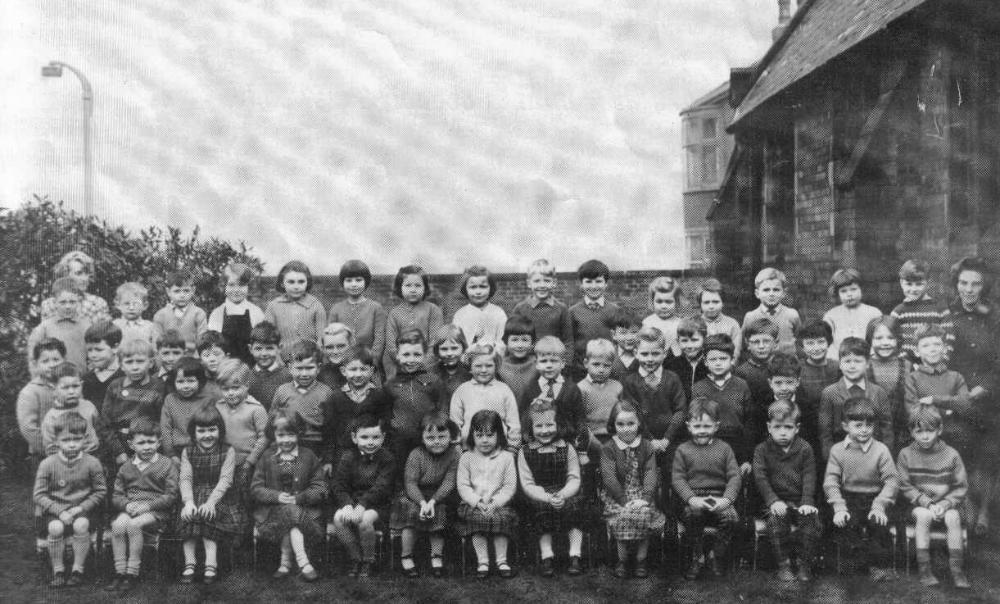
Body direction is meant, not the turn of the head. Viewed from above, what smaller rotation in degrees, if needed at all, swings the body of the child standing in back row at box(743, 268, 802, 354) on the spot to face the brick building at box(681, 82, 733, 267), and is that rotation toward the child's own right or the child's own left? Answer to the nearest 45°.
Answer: approximately 180°

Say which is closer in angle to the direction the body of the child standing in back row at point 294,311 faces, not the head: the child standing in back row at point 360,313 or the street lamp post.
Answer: the child standing in back row

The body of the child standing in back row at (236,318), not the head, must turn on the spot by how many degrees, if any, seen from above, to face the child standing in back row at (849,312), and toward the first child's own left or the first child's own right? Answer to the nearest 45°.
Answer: approximately 90° to the first child's own left

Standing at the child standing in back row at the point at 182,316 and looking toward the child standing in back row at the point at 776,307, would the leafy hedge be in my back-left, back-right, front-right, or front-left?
back-left

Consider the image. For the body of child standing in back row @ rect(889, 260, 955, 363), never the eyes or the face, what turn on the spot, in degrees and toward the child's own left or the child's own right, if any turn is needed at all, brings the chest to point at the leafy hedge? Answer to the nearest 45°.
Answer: approximately 90° to the child's own right

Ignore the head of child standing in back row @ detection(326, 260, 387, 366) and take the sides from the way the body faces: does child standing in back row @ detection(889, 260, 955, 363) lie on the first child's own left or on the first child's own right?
on the first child's own left

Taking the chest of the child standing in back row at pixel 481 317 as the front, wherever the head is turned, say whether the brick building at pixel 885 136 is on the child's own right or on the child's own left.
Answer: on the child's own left

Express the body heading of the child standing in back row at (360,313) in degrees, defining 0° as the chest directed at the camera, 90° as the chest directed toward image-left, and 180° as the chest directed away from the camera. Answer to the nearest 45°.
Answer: approximately 0°

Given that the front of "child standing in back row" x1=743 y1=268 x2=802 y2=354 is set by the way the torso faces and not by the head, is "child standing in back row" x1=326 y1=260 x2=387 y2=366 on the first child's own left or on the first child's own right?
on the first child's own right
